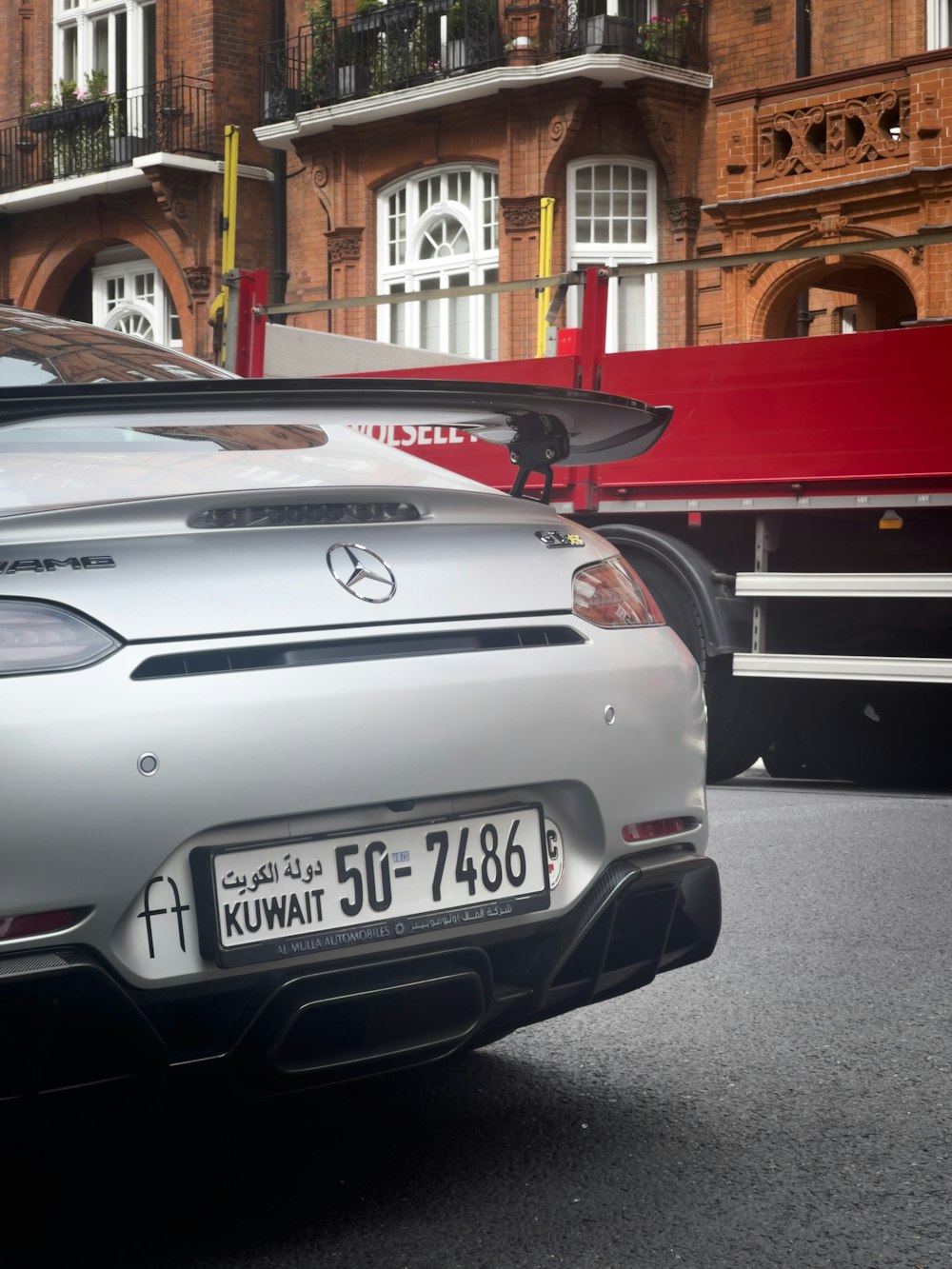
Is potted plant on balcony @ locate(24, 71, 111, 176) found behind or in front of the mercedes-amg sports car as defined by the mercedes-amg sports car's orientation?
in front

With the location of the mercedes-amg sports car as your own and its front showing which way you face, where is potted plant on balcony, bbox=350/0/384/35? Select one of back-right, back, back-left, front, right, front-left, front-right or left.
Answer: front-right

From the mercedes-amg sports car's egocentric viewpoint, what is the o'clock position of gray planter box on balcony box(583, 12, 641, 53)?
The gray planter box on balcony is roughly at 2 o'clock from the mercedes-amg sports car.

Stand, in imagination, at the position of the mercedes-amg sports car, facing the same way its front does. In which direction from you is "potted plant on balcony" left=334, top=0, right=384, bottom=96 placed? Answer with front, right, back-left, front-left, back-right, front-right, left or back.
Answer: front-right

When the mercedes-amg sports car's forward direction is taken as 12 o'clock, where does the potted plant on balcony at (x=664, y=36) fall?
The potted plant on balcony is roughly at 2 o'clock from the mercedes-amg sports car.

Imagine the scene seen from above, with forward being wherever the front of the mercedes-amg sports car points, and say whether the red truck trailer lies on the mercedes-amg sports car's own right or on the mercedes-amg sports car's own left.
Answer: on the mercedes-amg sports car's own right

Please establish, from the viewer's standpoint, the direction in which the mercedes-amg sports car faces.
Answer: facing away from the viewer and to the left of the viewer

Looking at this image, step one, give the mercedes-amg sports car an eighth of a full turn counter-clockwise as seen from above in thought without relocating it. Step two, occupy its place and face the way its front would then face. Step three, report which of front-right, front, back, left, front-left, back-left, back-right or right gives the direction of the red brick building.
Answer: right
